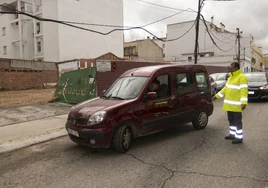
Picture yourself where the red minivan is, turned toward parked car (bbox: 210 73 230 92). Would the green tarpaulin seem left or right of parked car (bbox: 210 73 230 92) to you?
left

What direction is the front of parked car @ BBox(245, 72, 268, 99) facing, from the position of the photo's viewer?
facing the viewer

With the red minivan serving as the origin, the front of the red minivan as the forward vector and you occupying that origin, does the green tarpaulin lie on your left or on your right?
on your right

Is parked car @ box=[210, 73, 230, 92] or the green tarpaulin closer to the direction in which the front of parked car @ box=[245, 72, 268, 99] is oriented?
the green tarpaulin

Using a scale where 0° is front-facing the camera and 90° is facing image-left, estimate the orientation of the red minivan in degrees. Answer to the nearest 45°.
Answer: approximately 45°

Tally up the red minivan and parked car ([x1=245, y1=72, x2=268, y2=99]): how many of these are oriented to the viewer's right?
0

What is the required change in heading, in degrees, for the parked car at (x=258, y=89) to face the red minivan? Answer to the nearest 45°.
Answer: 0° — it already faces it

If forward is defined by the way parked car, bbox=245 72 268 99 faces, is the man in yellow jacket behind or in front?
in front

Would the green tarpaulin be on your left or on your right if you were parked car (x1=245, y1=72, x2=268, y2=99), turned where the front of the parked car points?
on your right

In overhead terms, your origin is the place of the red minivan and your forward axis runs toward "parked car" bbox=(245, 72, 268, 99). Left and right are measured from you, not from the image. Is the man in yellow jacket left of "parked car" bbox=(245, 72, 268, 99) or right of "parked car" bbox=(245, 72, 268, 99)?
right

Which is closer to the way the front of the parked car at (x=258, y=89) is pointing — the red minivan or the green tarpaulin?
the red minivan

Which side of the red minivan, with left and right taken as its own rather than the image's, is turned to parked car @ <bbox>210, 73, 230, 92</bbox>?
back

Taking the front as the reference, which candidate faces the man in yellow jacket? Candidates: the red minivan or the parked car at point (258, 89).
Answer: the parked car
